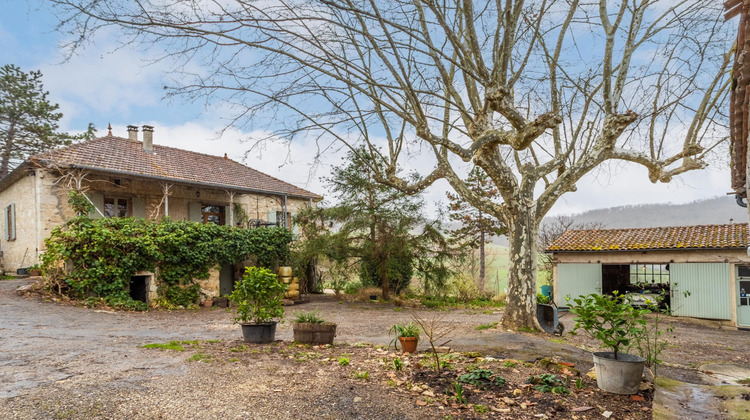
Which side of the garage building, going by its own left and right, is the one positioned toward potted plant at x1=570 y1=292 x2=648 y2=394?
front

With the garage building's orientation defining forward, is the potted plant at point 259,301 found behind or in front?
in front

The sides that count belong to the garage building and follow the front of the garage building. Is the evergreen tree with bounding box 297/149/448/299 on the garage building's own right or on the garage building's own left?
on the garage building's own right

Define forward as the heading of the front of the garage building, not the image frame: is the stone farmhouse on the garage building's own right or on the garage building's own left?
on the garage building's own right

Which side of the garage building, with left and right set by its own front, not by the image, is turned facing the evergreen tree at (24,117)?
right

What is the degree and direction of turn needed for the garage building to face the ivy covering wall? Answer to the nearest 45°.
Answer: approximately 45° to its right

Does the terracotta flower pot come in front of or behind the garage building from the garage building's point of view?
in front

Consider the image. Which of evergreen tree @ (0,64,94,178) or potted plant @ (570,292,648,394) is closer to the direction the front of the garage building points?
the potted plant

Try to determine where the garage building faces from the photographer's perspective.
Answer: facing the viewer
